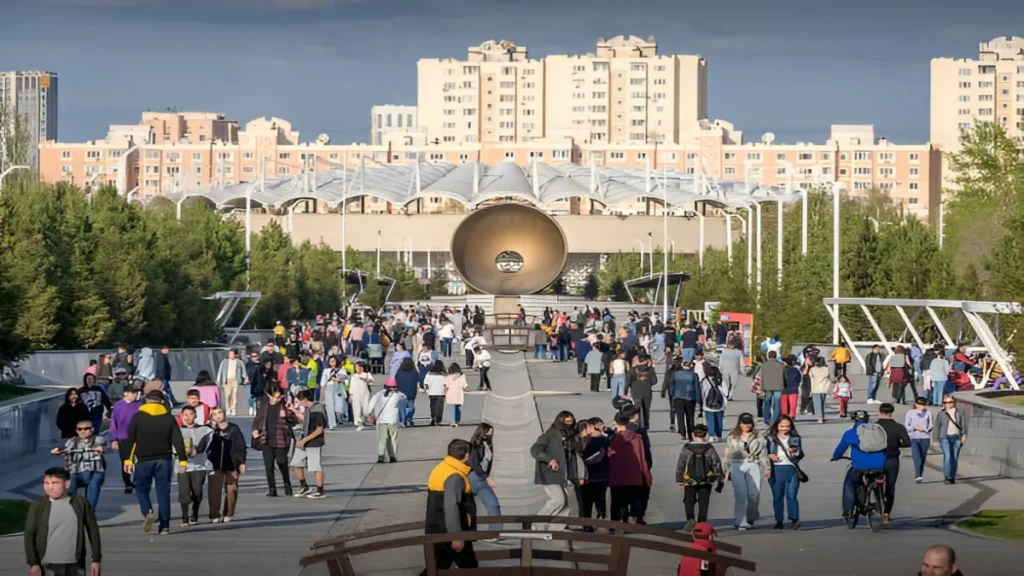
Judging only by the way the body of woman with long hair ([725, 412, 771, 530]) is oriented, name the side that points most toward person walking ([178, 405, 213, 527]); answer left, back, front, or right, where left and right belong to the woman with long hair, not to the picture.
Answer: right

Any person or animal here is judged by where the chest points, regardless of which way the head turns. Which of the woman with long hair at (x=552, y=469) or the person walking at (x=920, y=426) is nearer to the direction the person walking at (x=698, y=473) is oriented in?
the person walking at (x=920, y=426)

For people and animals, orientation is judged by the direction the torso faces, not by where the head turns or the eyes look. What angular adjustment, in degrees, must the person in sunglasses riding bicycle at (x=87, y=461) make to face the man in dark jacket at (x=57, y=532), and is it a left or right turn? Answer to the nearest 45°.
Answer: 0° — they already face them

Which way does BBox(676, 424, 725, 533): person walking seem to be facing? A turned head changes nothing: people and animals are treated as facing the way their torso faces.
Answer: away from the camera

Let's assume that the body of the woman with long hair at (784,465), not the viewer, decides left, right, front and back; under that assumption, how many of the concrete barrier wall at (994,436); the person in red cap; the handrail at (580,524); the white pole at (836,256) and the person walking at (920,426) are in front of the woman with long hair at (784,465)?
2
